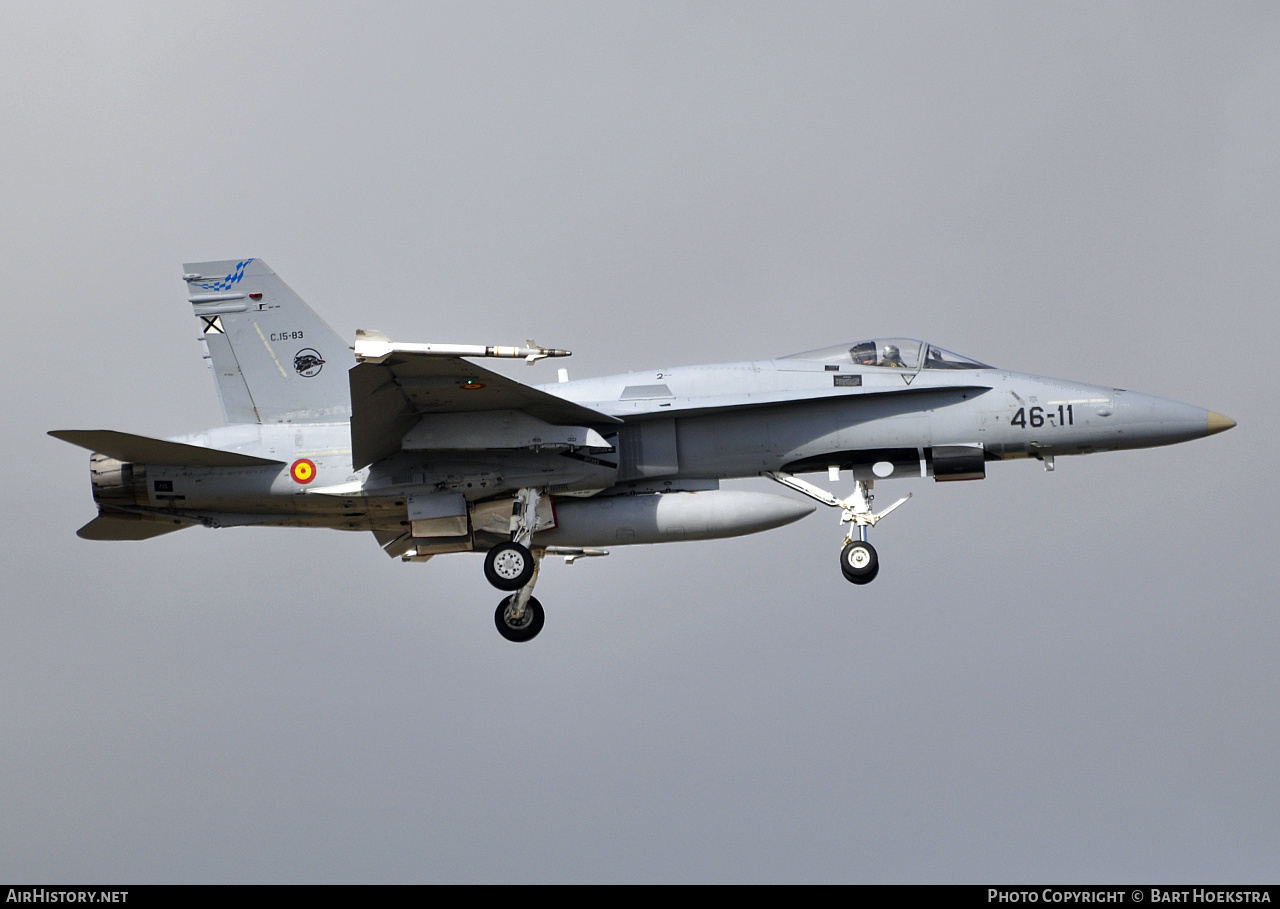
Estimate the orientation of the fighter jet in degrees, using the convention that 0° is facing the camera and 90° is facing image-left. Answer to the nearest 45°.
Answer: approximately 270°
